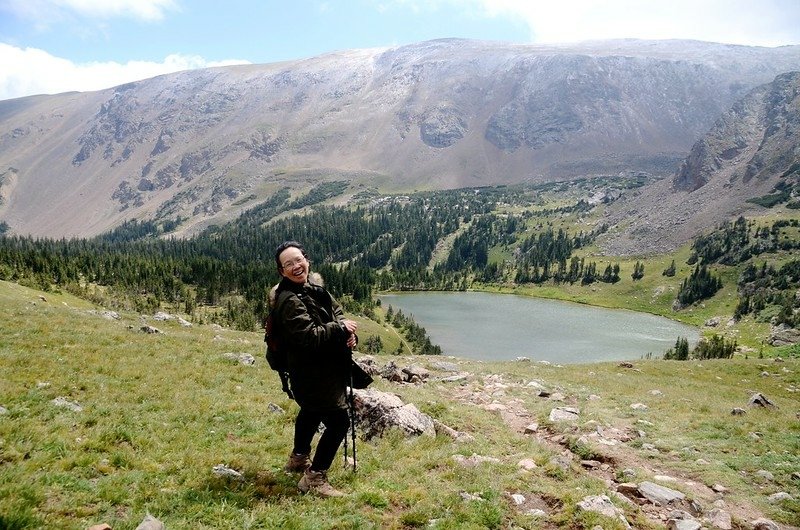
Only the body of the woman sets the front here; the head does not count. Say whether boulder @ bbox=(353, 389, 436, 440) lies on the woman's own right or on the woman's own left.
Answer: on the woman's own left

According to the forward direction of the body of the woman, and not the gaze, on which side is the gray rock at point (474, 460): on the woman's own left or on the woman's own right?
on the woman's own left

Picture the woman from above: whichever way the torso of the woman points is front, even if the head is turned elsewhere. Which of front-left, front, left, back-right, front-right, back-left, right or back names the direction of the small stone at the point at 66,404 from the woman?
back

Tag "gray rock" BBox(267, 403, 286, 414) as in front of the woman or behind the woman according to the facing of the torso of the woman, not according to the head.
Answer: behind

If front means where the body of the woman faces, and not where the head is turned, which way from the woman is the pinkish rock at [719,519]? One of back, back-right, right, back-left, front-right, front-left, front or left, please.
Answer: front-left

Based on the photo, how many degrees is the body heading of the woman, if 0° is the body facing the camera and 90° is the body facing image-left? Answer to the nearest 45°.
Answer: approximately 315°

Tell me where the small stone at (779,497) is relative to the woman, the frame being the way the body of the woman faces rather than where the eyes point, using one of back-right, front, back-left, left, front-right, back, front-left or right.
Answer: front-left

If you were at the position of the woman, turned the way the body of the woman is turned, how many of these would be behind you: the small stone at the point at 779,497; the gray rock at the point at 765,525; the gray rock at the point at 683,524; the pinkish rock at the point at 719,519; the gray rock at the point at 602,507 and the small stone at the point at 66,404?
1

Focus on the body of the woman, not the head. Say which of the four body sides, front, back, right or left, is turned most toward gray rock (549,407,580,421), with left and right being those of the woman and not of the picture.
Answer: left

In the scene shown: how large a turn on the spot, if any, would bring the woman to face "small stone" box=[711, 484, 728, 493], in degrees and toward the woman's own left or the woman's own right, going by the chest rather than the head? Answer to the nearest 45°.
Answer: approximately 45° to the woman's own left
